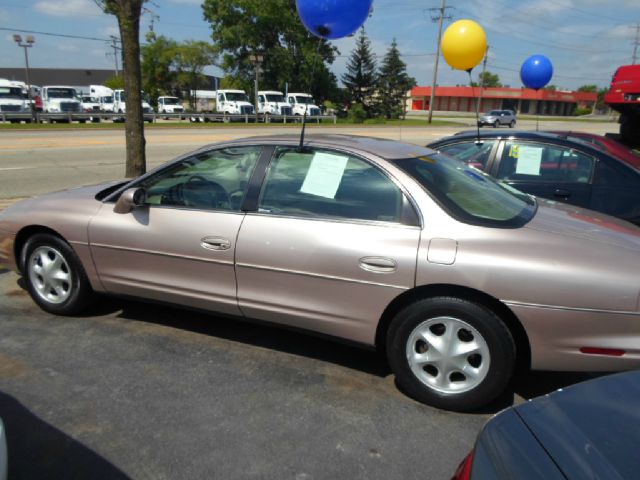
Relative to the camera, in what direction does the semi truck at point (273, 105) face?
facing the viewer and to the right of the viewer

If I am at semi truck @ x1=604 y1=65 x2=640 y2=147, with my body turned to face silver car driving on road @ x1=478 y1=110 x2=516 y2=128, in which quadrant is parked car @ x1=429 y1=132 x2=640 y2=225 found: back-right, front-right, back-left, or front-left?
back-left

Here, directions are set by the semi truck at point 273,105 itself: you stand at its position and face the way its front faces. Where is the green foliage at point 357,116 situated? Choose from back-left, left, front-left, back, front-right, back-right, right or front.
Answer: left

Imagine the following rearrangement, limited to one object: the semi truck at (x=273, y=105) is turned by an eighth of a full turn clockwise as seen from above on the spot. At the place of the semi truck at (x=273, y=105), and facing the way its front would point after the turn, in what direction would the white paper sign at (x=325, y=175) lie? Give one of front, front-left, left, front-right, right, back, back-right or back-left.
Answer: front

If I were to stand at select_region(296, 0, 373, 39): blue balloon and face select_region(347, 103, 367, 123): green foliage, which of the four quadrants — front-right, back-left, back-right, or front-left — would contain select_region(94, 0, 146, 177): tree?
front-left

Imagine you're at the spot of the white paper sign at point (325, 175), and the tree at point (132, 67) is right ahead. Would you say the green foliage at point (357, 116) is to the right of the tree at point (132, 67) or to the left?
right

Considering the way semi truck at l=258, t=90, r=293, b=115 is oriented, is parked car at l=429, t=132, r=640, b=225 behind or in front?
in front

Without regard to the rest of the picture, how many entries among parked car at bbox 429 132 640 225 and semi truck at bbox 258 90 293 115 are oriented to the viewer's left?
1

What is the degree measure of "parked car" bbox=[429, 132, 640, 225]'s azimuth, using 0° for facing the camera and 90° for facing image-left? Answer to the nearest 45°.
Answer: approximately 90°

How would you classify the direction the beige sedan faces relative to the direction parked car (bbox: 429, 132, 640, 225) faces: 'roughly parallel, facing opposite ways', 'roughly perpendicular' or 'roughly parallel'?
roughly parallel

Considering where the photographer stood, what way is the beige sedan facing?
facing away from the viewer and to the left of the viewer

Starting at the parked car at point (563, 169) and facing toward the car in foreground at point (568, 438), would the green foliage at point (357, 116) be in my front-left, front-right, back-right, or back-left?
back-right

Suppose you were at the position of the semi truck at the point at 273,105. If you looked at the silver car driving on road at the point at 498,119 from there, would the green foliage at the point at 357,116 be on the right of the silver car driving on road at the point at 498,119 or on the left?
left

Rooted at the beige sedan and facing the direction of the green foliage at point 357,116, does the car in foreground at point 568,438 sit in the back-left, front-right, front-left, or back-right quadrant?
back-right

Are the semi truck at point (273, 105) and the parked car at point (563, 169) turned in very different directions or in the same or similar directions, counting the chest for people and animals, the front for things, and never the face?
very different directions
